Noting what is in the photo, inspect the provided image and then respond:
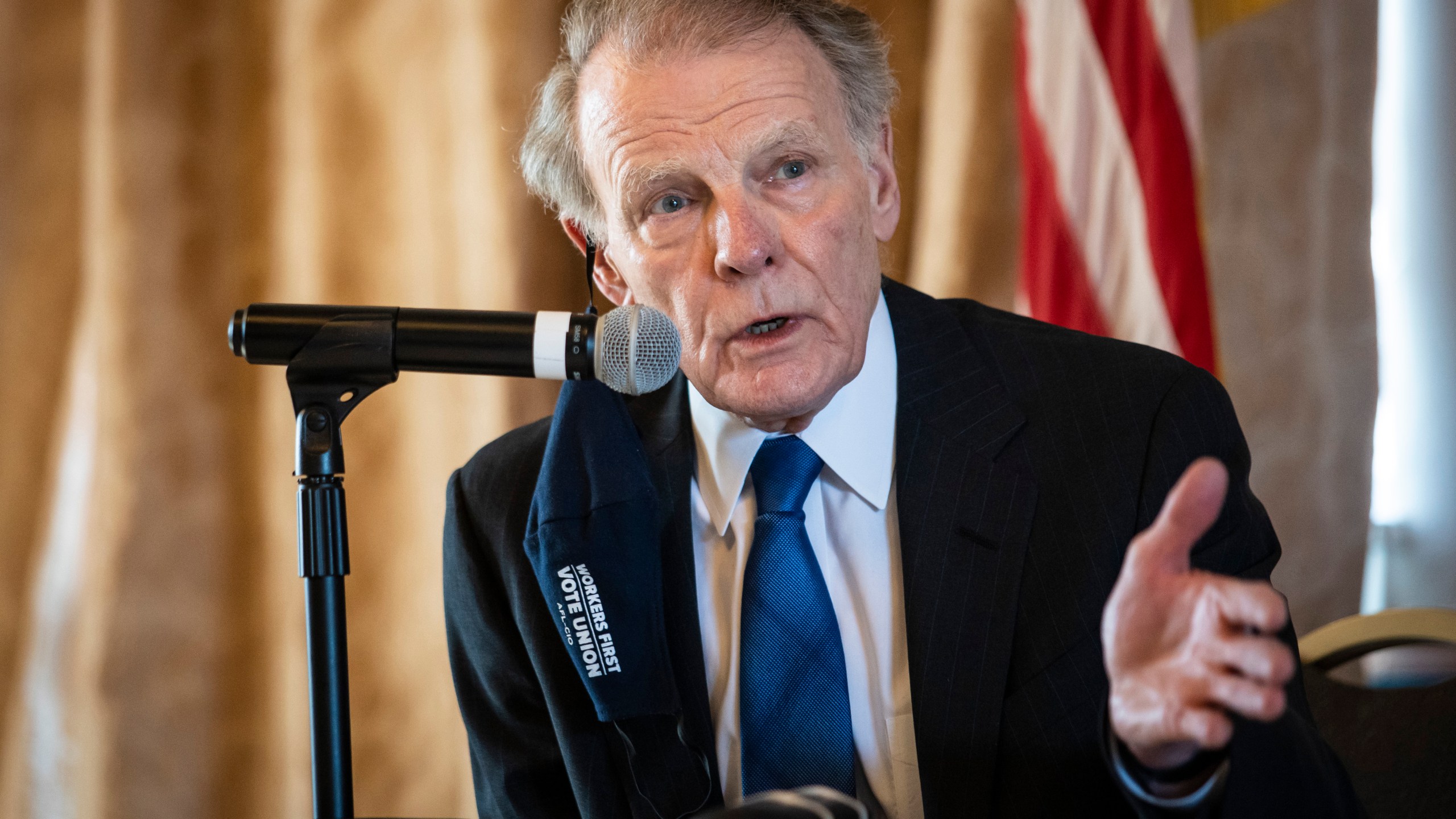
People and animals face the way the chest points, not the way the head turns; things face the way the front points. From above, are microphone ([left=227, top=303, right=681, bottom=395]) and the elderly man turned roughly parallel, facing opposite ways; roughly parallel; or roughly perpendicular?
roughly perpendicular

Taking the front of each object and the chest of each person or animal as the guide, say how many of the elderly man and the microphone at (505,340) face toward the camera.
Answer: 1

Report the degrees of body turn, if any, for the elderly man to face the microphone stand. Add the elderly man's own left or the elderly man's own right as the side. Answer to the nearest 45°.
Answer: approximately 45° to the elderly man's own right

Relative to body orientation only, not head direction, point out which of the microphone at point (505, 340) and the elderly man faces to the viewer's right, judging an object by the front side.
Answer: the microphone

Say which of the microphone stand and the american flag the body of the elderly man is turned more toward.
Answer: the microphone stand

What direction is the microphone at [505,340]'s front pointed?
to the viewer's right

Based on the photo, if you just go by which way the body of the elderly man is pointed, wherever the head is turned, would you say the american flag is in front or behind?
behind

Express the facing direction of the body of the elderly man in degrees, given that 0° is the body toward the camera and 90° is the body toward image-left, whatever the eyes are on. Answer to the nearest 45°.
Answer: approximately 0°
